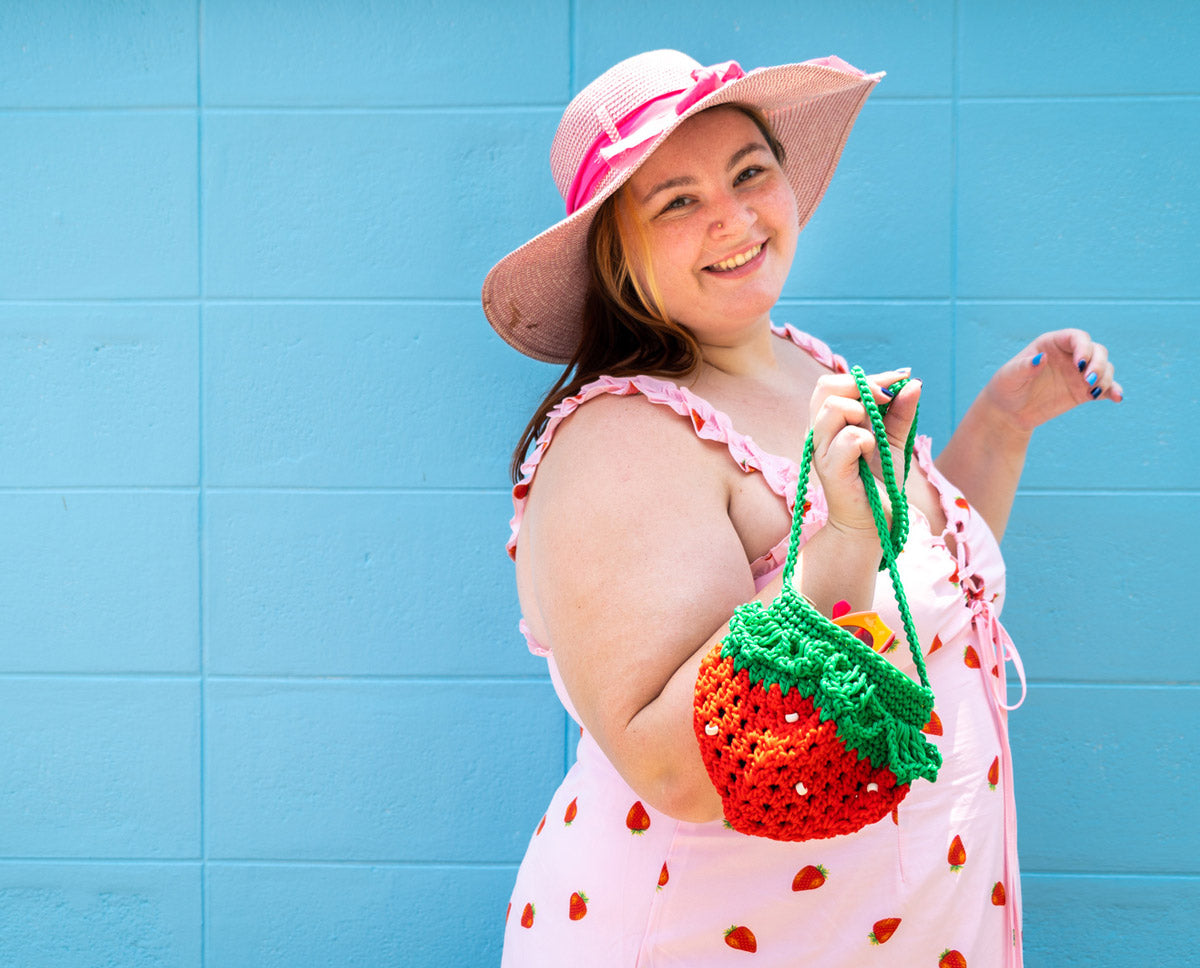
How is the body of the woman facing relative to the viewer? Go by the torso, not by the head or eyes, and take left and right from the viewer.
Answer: facing the viewer and to the right of the viewer
